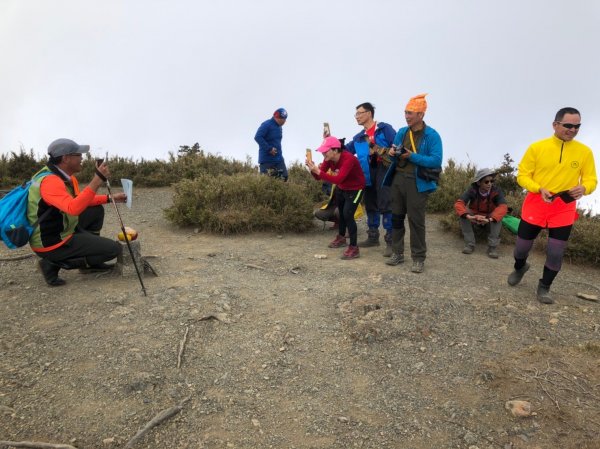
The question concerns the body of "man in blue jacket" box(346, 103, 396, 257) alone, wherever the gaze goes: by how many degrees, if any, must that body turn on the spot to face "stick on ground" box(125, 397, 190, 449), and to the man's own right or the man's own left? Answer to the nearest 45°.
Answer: approximately 45° to the man's own left

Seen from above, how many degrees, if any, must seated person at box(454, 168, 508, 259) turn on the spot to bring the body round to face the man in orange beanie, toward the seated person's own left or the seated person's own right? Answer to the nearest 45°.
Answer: approximately 45° to the seated person's own right

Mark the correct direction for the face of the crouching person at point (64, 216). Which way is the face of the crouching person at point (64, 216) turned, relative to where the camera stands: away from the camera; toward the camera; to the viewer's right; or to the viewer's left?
to the viewer's right

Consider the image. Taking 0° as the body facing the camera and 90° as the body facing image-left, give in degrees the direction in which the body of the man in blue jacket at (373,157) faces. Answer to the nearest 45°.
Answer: approximately 45°

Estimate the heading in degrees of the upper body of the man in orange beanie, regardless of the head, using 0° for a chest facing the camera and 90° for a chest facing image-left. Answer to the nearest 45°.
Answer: approximately 45°

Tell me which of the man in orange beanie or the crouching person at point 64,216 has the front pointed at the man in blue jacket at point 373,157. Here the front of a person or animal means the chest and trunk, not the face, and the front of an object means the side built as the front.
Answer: the crouching person

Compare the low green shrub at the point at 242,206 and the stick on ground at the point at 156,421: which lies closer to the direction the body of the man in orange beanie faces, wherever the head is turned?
the stick on ground

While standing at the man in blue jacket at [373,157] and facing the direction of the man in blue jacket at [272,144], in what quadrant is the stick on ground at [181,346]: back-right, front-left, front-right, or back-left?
back-left
